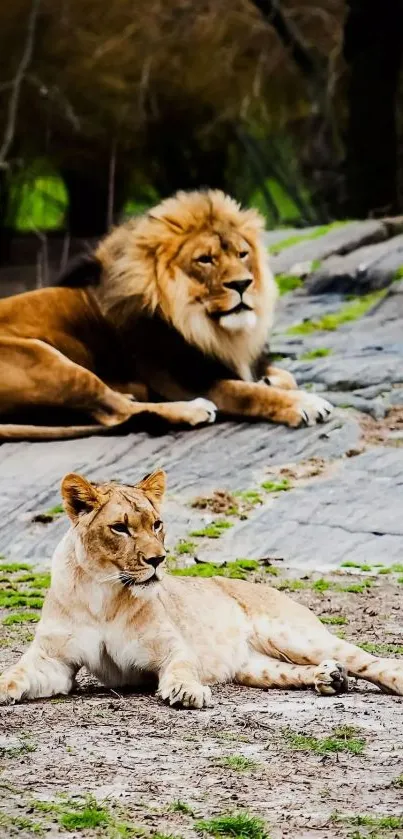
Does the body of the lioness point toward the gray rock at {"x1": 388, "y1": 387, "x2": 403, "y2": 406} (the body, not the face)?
no

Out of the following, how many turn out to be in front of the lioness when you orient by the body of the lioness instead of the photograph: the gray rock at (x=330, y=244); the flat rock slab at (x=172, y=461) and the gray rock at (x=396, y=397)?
0

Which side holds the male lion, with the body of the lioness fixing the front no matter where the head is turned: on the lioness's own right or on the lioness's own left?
on the lioness's own right

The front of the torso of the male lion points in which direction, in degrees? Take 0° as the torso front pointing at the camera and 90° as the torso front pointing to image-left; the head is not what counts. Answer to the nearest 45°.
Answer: approximately 270°

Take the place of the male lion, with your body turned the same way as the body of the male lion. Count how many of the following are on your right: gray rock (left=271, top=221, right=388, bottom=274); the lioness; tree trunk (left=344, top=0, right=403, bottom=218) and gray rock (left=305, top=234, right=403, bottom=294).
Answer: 1

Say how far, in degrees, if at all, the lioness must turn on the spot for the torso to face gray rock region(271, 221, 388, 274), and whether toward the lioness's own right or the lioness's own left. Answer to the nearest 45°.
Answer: approximately 135° to the lioness's own right

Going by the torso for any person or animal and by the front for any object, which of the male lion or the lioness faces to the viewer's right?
the male lion

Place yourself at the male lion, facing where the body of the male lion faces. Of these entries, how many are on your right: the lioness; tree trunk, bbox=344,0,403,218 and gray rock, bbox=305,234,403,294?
1

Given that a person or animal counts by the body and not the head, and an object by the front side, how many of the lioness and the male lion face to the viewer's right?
1

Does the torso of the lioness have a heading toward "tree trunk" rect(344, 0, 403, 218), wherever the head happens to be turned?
no

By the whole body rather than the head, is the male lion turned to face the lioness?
no

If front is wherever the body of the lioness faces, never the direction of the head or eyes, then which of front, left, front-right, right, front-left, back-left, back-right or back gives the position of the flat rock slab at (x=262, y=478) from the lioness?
back-right

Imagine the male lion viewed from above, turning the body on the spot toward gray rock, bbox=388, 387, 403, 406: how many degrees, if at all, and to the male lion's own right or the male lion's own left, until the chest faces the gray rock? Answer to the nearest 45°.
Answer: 0° — it already faces it

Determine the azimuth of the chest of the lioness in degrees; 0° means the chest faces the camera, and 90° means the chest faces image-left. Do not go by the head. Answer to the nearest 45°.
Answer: approximately 45°

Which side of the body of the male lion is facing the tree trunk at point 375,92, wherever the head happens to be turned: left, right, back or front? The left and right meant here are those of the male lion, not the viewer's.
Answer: left

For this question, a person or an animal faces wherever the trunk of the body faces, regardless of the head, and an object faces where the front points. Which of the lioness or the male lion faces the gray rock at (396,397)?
the male lion

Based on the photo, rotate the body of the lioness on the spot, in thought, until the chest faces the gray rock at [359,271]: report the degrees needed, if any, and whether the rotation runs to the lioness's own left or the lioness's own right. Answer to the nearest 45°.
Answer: approximately 135° to the lioness's own right
